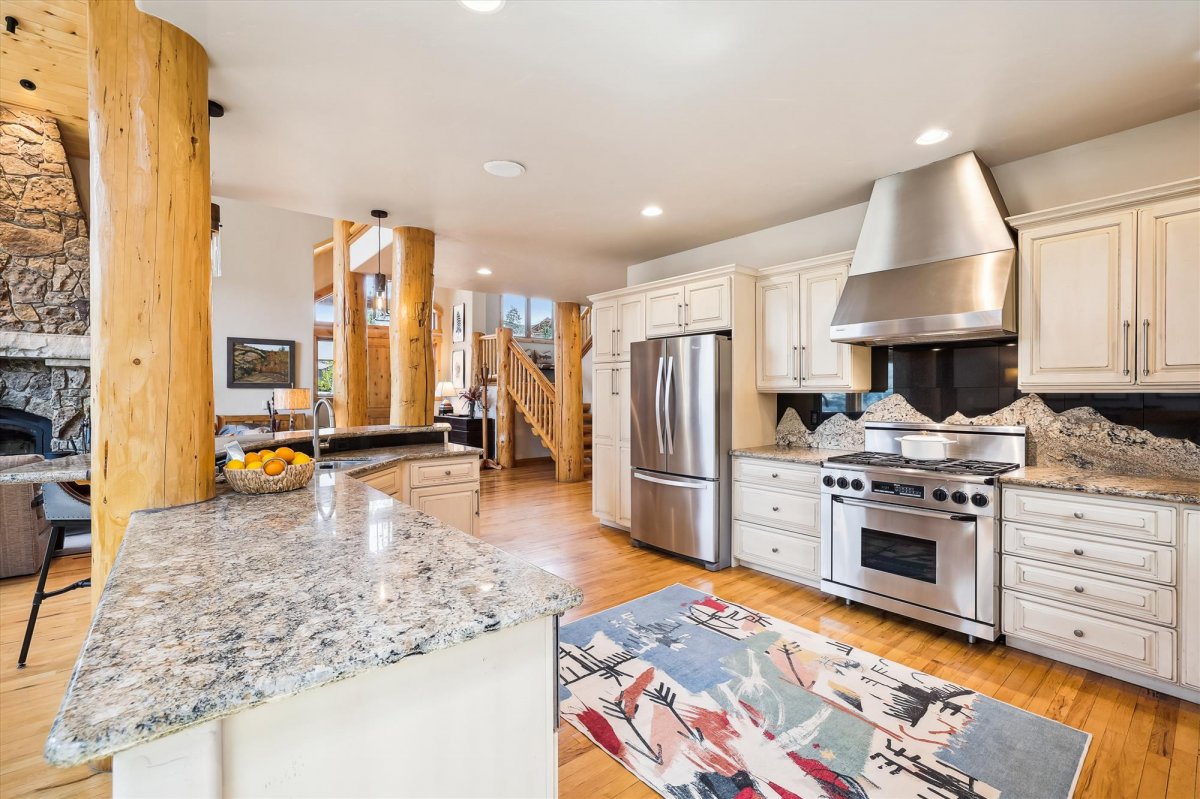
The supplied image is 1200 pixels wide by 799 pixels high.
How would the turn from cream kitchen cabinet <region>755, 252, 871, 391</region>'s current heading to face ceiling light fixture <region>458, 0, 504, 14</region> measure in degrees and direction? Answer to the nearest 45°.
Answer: approximately 45° to its left

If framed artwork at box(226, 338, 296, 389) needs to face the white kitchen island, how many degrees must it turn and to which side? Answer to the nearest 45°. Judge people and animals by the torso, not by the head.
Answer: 0° — it already faces it

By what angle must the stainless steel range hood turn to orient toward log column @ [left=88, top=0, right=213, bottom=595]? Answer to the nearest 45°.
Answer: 0° — it already faces it

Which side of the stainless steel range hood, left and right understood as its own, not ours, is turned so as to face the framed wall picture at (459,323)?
right

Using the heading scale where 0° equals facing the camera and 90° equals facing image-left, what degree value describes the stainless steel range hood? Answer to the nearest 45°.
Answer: approximately 45°

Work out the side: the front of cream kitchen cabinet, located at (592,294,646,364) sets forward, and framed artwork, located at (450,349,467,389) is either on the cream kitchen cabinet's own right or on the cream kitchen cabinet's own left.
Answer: on the cream kitchen cabinet's own right

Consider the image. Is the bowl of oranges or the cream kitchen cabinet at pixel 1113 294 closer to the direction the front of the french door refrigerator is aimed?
the bowl of oranges
